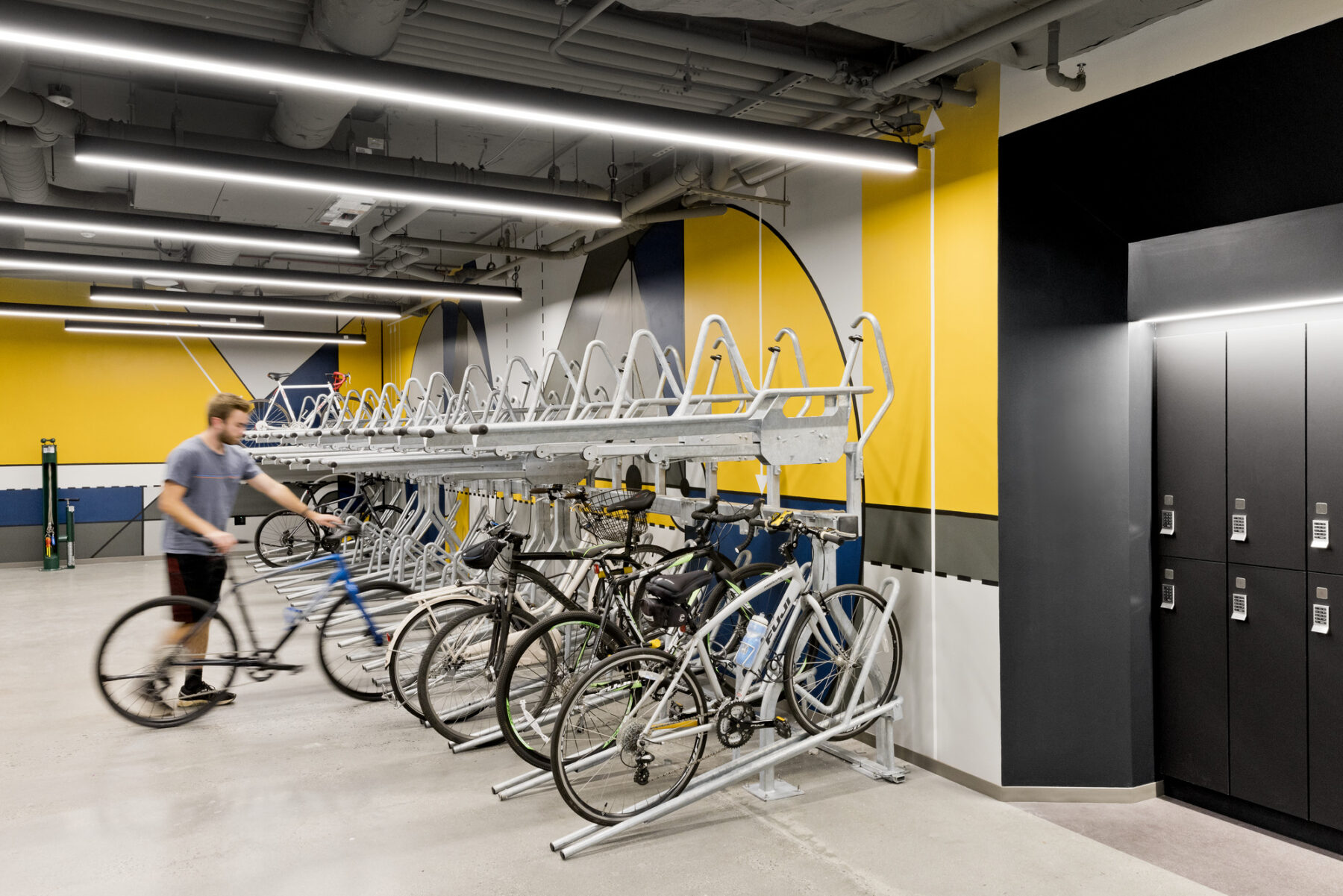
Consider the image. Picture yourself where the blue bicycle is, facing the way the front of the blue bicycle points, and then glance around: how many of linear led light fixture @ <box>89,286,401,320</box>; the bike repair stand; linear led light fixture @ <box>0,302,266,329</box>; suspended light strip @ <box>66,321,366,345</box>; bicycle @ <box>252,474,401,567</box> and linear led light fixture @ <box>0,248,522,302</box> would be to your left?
6

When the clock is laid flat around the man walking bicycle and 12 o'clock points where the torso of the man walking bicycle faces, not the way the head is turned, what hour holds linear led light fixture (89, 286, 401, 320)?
The linear led light fixture is roughly at 9 o'clock from the man walking bicycle.

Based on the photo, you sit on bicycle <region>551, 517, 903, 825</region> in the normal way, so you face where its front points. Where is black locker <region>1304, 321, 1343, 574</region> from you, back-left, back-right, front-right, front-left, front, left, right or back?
front-right

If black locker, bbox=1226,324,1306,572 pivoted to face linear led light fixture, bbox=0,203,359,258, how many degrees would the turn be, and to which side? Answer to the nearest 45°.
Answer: approximately 90° to its right

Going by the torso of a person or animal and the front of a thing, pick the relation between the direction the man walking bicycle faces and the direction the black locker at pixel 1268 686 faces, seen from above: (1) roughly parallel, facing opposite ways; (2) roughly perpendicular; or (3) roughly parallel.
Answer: roughly parallel, facing opposite ways

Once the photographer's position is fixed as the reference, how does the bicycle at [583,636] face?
facing away from the viewer and to the right of the viewer

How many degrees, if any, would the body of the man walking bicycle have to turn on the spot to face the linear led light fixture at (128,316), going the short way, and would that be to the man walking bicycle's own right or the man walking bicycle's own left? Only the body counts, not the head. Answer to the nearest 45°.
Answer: approximately 90° to the man walking bicycle's own left

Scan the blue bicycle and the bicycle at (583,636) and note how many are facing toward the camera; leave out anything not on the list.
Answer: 0

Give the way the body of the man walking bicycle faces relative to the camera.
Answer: to the viewer's right

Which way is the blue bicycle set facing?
to the viewer's right

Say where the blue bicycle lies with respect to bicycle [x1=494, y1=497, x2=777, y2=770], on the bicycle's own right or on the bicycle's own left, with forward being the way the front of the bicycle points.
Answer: on the bicycle's own left

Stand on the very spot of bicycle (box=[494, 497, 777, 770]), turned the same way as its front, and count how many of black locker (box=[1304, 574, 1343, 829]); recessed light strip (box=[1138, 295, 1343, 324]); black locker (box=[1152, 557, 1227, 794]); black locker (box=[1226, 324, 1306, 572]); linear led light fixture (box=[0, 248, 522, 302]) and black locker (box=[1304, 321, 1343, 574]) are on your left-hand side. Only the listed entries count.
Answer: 1
